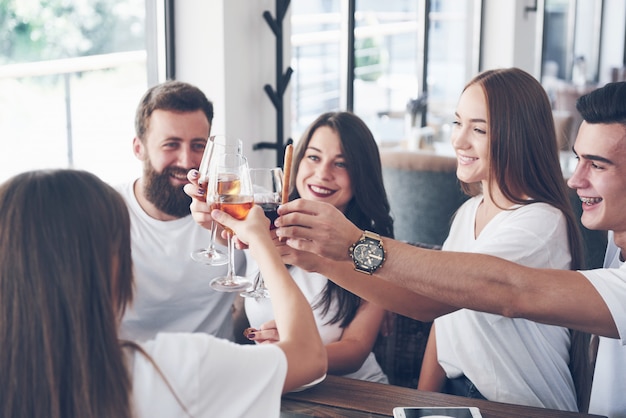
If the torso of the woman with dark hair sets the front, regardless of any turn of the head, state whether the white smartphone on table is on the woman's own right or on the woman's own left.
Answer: on the woman's own left

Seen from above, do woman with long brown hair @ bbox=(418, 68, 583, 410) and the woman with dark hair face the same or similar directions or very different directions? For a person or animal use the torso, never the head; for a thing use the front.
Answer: same or similar directions

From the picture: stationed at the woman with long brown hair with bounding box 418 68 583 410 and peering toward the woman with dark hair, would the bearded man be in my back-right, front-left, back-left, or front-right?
front-left

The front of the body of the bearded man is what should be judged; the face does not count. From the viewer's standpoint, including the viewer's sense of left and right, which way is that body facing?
facing the viewer and to the right of the viewer

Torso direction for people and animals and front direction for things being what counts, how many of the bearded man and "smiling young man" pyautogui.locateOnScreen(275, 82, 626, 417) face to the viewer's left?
1

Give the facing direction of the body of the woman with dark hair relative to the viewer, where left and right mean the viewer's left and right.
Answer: facing the viewer and to the left of the viewer

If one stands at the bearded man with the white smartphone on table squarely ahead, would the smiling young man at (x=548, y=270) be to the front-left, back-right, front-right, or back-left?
front-left

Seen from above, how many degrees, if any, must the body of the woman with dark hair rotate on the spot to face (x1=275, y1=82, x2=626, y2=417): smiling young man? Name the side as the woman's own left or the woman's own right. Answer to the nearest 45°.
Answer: approximately 90° to the woman's own left

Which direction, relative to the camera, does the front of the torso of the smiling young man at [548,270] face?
to the viewer's left

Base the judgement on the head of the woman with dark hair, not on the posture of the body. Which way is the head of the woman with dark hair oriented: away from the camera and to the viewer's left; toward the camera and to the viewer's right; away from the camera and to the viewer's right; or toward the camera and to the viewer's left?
toward the camera and to the viewer's left
